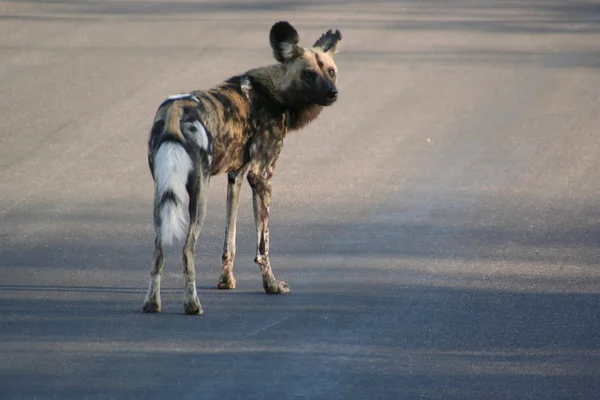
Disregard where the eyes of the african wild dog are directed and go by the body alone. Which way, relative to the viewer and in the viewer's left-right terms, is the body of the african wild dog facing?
facing away from the viewer and to the right of the viewer
